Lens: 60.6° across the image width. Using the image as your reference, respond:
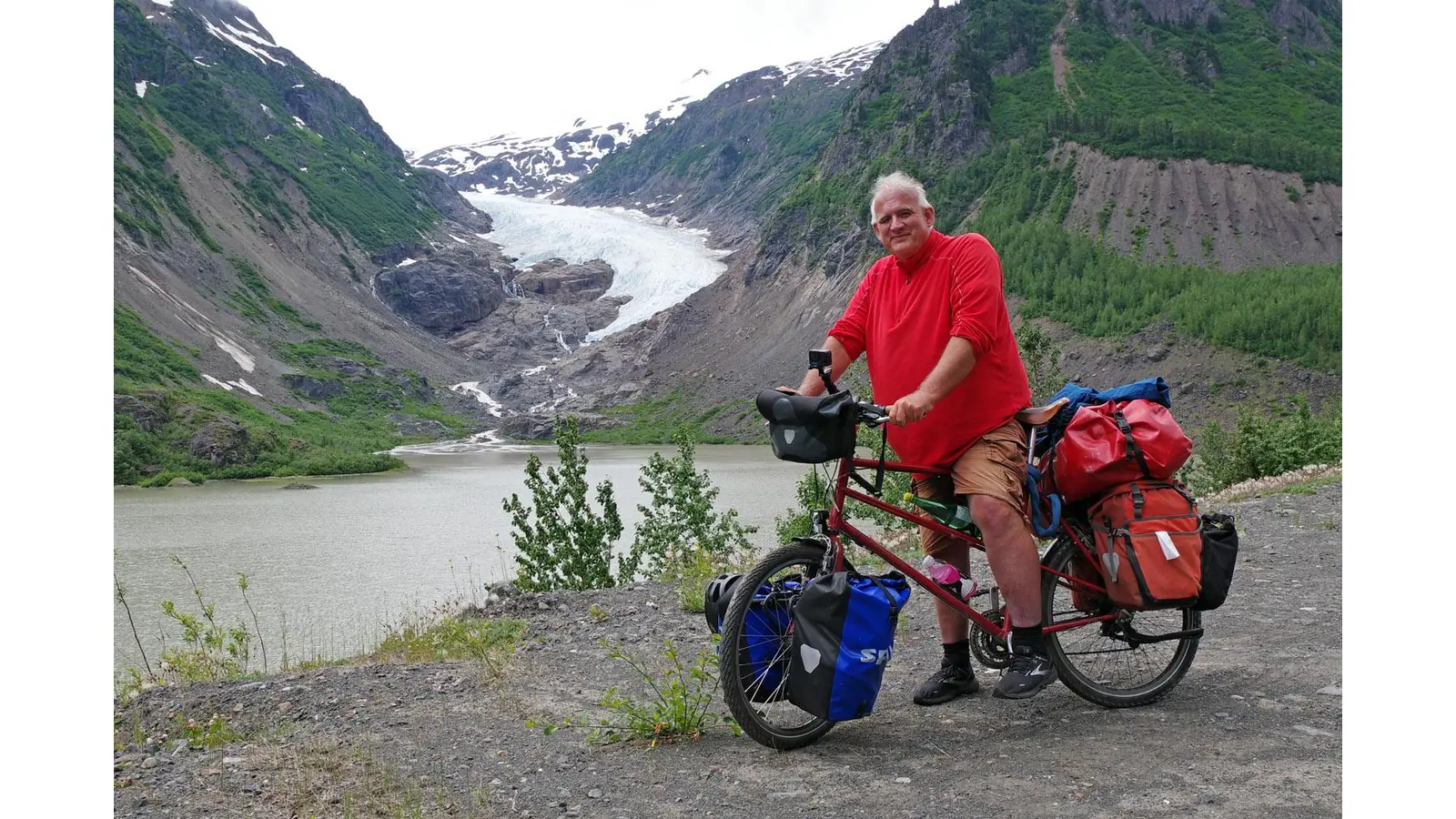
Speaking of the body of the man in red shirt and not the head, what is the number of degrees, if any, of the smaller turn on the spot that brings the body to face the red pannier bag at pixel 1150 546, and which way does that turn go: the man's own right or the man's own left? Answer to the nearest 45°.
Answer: approximately 135° to the man's own left

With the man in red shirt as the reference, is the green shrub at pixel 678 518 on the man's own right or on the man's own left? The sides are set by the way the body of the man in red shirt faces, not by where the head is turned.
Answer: on the man's own right

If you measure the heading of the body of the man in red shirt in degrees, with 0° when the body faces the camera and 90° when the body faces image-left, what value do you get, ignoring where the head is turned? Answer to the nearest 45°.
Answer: approximately 45°
